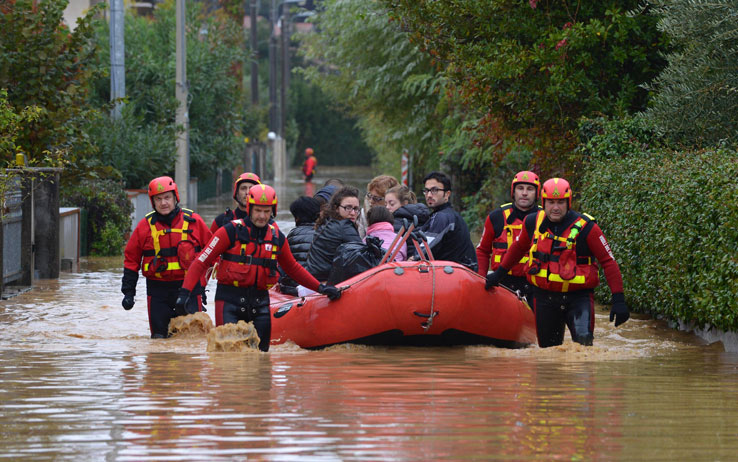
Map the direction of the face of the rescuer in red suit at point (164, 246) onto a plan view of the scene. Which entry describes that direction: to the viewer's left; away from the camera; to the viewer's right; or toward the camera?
toward the camera

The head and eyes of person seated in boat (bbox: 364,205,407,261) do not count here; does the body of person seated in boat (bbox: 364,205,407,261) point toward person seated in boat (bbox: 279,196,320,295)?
no

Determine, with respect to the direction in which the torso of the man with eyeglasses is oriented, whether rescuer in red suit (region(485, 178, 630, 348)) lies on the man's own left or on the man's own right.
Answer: on the man's own left

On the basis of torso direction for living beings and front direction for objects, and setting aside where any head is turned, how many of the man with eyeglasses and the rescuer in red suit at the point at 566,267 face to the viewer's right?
0

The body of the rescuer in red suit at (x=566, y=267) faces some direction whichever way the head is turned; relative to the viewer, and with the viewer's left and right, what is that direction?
facing the viewer

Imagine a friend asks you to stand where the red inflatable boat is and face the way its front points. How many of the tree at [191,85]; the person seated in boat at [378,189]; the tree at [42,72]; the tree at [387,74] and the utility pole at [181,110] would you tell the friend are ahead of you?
0

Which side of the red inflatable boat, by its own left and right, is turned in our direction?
front

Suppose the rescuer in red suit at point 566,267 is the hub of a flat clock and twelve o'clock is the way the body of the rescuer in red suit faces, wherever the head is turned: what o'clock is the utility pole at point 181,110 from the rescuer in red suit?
The utility pole is roughly at 5 o'clock from the rescuer in red suit.

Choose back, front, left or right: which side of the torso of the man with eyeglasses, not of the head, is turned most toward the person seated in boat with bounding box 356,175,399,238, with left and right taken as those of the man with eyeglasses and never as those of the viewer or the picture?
front
